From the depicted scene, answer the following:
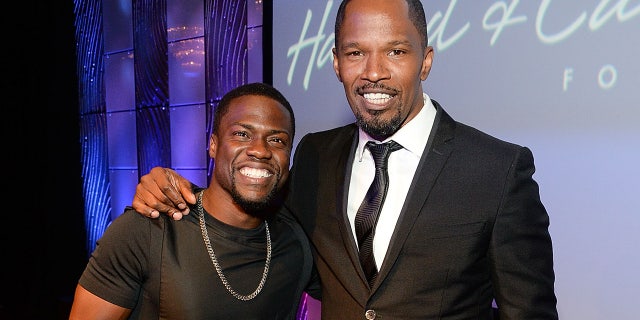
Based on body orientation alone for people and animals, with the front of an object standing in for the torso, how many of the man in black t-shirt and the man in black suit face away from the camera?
0

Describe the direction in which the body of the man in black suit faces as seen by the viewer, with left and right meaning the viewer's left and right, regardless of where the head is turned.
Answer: facing the viewer and to the left of the viewer

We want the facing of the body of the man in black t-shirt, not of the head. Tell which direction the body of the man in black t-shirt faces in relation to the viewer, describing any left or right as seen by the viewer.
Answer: facing the viewer and to the right of the viewer

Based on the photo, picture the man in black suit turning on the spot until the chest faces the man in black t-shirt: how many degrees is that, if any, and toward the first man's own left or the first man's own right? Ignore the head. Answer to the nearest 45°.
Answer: approximately 45° to the first man's own right
